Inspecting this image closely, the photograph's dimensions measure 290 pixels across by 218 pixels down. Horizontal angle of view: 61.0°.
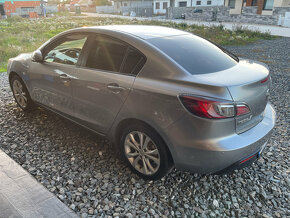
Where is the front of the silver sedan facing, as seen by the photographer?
facing away from the viewer and to the left of the viewer

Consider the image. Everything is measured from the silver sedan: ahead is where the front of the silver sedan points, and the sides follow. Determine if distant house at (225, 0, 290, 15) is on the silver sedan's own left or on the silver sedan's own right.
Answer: on the silver sedan's own right

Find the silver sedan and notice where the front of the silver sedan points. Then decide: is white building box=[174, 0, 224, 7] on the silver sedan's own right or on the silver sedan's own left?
on the silver sedan's own right
